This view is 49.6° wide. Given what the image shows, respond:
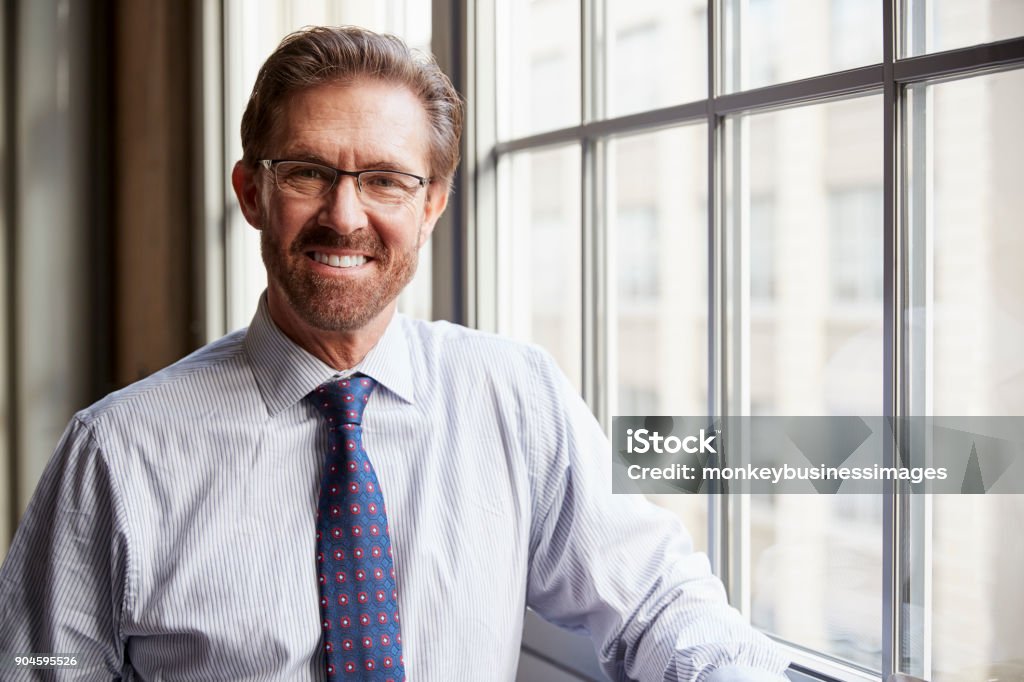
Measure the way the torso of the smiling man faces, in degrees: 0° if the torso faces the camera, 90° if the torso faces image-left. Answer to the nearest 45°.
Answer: approximately 0°
